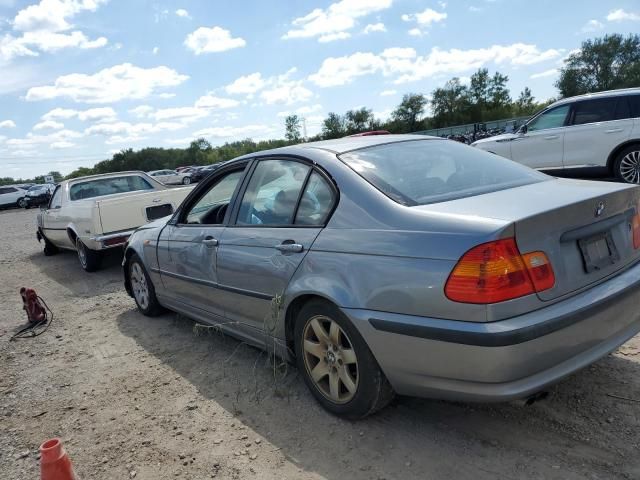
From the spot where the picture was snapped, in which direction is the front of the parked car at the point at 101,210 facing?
facing away from the viewer and to the left of the viewer

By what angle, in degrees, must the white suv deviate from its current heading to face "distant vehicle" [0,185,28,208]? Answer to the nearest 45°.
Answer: approximately 45° to its right

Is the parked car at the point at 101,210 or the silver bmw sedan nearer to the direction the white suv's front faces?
the parked car

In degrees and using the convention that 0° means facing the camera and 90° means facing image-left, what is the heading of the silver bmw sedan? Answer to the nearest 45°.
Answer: approximately 135°

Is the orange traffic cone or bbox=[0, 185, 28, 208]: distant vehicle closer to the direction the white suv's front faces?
the distant vehicle

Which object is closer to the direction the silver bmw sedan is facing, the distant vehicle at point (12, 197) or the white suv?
the distant vehicle

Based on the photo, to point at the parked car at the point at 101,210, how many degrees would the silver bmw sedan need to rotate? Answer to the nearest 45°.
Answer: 0° — it already faces it

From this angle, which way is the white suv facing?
to the viewer's left

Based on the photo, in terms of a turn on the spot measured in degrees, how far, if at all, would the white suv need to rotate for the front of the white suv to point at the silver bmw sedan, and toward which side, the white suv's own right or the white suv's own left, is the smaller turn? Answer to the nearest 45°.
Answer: approximately 90° to the white suv's own left

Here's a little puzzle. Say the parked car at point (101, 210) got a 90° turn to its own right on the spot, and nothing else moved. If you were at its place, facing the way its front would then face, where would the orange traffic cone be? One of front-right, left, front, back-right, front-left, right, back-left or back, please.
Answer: back-right
